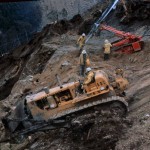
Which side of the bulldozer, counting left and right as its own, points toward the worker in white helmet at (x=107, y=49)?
right

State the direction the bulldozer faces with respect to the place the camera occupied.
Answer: facing to the left of the viewer
